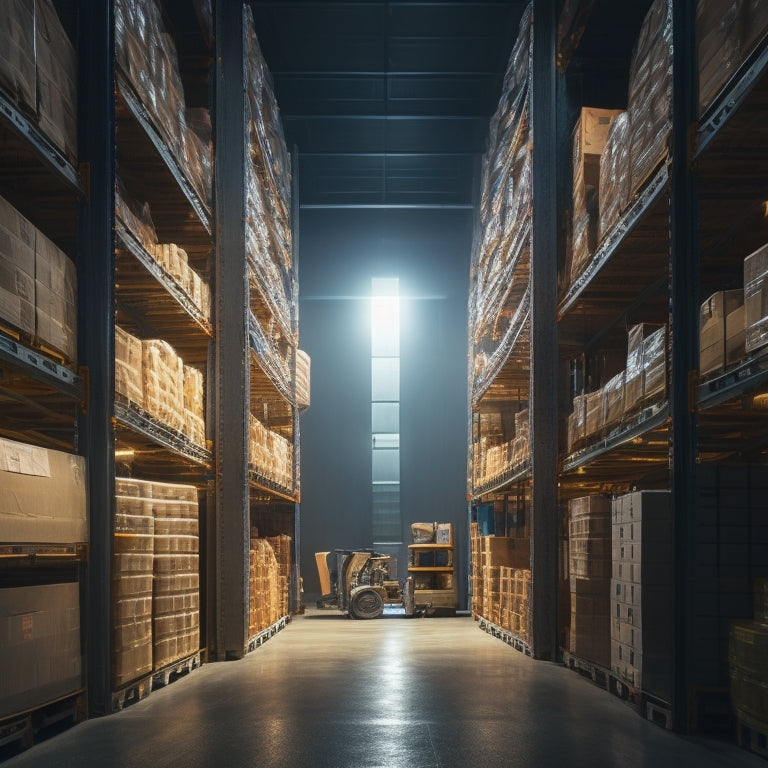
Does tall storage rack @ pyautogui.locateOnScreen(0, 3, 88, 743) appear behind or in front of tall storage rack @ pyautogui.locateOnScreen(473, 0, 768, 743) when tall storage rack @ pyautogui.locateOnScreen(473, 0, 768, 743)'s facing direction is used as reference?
in front

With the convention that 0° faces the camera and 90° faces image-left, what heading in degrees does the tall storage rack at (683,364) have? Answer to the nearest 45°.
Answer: approximately 90°

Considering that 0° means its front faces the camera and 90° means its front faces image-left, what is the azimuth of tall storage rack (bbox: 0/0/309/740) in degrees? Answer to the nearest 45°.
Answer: approximately 270°
